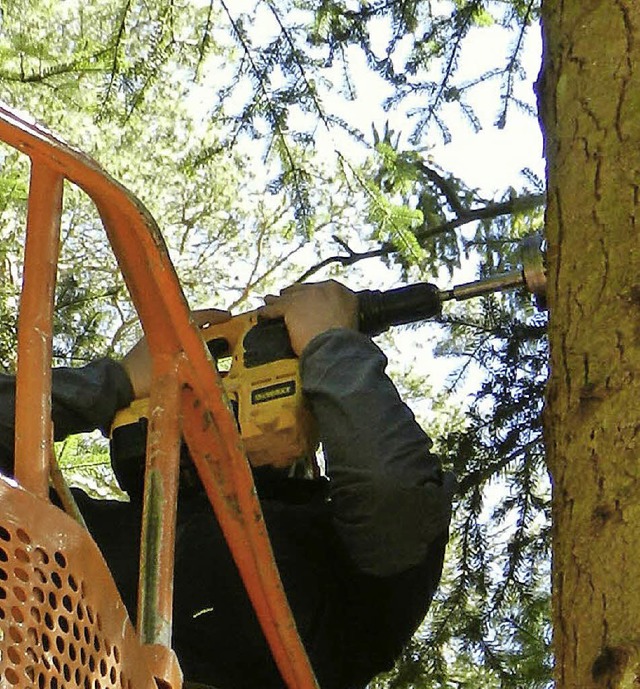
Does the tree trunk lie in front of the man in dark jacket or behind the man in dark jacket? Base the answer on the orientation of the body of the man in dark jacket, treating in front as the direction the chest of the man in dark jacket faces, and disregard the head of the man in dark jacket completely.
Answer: in front

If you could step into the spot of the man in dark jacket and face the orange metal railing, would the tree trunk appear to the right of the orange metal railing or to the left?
left
